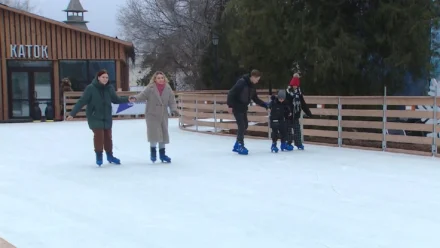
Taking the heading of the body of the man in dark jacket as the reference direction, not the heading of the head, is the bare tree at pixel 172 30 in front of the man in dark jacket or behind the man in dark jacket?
behind

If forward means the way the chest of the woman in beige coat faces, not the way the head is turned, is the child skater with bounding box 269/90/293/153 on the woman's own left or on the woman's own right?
on the woman's own left

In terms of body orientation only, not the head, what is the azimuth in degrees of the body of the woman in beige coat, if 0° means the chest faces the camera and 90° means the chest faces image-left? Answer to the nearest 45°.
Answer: approximately 0°

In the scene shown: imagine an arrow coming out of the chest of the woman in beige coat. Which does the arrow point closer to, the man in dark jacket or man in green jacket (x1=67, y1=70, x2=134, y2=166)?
the man in green jacket

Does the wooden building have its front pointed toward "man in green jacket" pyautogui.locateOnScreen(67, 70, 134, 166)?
yes

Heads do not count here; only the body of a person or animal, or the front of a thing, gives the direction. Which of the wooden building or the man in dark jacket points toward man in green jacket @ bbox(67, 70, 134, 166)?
the wooden building

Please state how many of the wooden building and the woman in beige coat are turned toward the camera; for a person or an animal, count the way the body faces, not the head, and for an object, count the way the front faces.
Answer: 2

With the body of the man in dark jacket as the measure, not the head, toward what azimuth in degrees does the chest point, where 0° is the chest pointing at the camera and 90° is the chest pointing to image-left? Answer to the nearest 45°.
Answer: approximately 315°
